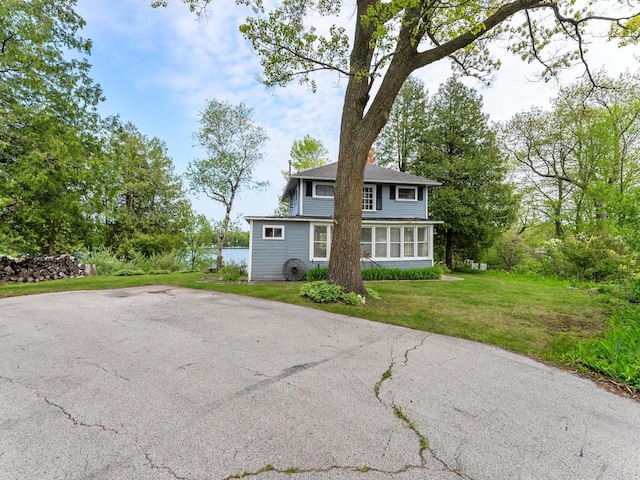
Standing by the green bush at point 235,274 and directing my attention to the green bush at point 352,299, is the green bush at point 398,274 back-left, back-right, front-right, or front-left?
front-left

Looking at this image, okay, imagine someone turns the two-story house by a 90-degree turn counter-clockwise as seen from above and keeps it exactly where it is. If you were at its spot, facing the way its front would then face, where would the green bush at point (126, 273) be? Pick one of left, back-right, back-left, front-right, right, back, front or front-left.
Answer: back

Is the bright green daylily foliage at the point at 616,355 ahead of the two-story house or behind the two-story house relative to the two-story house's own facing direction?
ahead

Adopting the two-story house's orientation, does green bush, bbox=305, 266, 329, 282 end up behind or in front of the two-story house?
in front

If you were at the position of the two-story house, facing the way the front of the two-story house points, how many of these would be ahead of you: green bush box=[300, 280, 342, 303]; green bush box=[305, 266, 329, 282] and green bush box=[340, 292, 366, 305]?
3

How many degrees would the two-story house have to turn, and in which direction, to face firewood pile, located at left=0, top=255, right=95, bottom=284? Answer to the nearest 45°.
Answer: approximately 90° to its right

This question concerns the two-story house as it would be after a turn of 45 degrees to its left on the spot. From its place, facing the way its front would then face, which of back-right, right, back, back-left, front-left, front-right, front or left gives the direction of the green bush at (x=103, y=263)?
back-right

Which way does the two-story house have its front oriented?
toward the camera

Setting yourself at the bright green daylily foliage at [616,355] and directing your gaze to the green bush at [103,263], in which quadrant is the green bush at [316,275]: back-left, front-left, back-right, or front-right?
front-right

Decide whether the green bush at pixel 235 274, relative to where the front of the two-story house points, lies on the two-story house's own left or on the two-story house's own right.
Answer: on the two-story house's own right

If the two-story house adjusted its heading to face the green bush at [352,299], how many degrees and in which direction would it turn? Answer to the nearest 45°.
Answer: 0° — it already faces it
